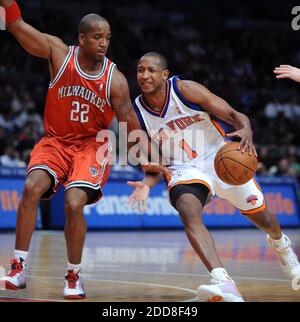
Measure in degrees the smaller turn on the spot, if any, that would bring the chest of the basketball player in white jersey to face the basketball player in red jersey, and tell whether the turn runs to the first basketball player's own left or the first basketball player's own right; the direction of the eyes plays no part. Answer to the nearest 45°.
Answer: approximately 45° to the first basketball player's own right

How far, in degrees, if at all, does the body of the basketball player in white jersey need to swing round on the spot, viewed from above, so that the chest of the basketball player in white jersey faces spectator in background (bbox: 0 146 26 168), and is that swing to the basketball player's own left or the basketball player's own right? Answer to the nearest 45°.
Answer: approximately 90° to the basketball player's own right

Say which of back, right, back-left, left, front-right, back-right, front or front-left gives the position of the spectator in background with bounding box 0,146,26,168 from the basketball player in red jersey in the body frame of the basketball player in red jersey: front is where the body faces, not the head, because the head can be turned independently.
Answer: back

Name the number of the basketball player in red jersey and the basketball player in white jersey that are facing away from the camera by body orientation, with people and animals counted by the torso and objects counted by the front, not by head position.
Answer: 0

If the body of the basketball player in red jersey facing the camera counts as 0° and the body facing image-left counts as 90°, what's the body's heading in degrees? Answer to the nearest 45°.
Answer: approximately 0°

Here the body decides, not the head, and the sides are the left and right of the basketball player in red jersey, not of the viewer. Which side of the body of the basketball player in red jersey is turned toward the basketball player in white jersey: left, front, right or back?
left

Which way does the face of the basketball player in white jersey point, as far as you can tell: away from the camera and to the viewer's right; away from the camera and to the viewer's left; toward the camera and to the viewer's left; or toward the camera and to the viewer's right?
toward the camera and to the viewer's left

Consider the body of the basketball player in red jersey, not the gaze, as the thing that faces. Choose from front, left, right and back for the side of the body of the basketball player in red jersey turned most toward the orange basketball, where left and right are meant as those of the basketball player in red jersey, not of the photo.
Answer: left

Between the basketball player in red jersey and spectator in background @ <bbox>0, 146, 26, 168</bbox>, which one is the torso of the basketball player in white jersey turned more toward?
the basketball player in red jersey

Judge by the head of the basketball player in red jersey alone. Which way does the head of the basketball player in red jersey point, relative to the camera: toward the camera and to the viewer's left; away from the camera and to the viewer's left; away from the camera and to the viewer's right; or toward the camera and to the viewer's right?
toward the camera and to the viewer's right
